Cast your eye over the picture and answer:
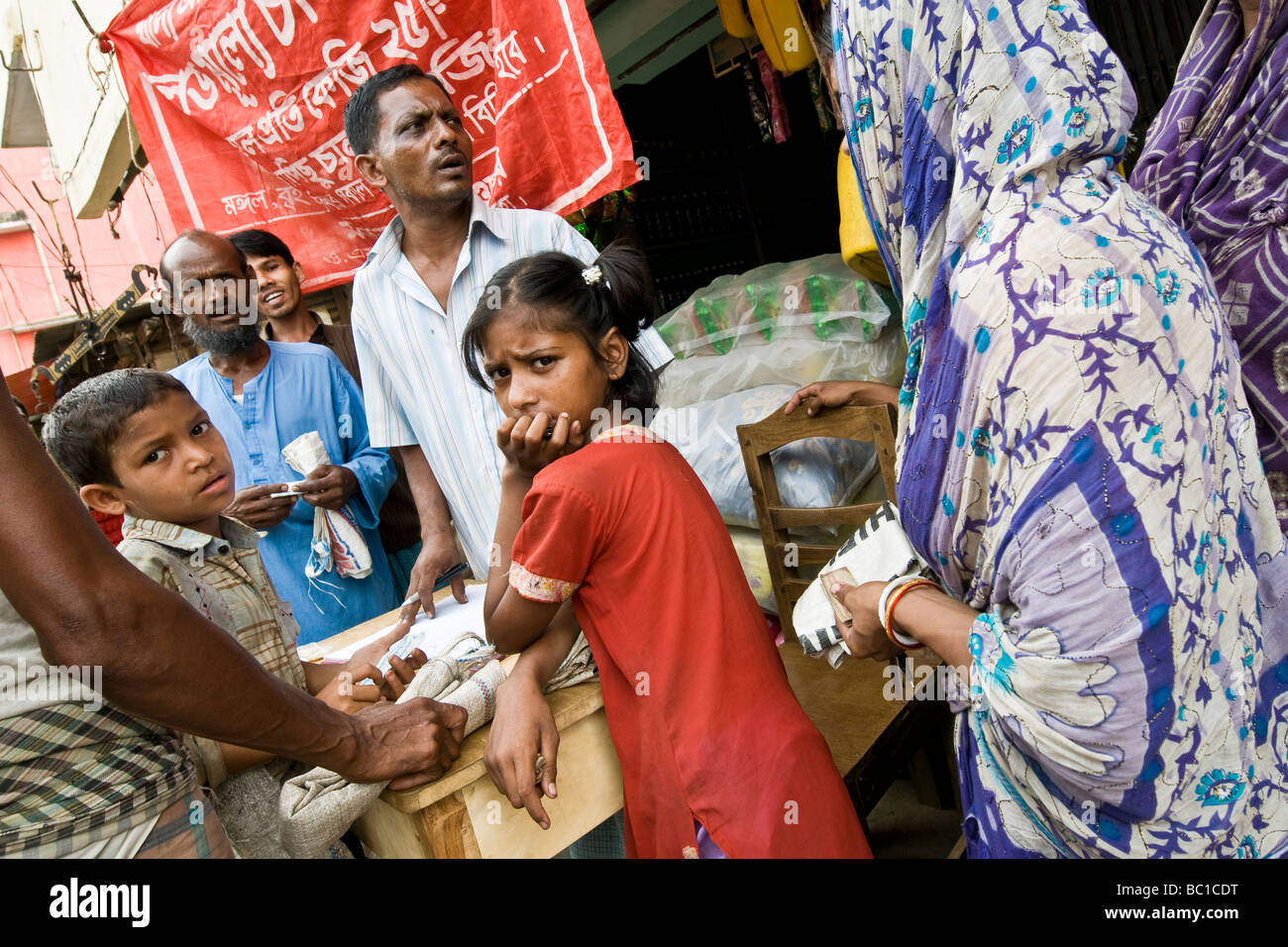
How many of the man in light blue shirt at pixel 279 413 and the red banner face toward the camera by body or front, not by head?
2

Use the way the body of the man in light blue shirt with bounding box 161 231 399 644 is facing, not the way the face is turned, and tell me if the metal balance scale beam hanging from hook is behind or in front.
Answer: behind

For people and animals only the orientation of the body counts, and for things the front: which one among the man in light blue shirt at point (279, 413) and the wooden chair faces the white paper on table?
the man in light blue shirt

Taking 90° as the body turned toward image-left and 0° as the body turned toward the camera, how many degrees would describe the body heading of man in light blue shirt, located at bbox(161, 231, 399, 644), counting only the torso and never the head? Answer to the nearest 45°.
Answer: approximately 0°

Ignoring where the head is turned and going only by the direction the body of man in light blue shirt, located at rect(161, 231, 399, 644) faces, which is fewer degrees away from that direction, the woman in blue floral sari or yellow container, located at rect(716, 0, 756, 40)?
the woman in blue floral sari

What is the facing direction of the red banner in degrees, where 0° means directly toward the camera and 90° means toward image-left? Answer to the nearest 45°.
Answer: approximately 0°

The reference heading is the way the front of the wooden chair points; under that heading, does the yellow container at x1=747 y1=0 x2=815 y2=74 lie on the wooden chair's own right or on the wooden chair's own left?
on the wooden chair's own left

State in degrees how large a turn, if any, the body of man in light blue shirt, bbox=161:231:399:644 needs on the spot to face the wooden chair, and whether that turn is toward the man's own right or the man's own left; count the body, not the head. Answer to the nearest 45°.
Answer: approximately 45° to the man's own left
